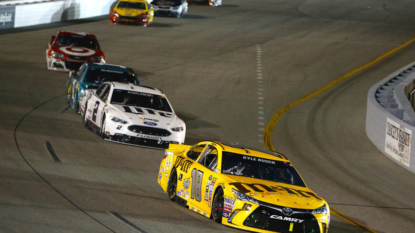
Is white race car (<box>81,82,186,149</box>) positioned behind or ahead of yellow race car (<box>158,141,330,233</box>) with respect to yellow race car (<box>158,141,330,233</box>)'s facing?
behind

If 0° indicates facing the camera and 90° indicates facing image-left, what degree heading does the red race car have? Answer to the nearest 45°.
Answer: approximately 0°

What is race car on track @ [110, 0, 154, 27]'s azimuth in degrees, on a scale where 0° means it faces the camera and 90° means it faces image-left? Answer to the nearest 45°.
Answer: approximately 0°

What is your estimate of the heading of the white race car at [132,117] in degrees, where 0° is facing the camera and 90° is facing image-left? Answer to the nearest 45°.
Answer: approximately 315°

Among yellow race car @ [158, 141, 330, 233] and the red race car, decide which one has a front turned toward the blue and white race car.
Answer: the red race car

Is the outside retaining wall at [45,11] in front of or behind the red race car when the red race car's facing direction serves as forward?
behind

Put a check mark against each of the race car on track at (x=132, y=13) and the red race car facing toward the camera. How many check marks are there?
2

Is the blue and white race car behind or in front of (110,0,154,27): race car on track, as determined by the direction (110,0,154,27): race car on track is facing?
in front

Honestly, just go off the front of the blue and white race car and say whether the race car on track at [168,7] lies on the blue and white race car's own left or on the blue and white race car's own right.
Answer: on the blue and white race car's own left

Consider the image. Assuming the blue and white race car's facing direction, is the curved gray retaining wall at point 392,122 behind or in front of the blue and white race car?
in front

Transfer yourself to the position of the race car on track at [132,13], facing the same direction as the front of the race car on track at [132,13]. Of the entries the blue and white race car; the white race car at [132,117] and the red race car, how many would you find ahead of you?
3

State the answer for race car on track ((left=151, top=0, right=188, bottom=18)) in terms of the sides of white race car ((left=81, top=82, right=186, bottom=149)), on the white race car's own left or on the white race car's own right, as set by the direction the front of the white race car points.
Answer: on the white race car's own left

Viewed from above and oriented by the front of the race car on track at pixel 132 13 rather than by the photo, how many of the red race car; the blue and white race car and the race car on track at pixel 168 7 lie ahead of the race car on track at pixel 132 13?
2

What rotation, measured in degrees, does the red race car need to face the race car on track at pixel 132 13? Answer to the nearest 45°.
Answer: approximately 180°
